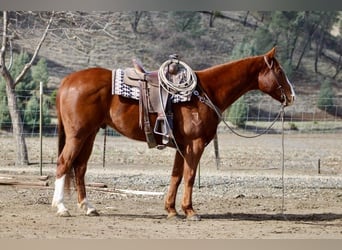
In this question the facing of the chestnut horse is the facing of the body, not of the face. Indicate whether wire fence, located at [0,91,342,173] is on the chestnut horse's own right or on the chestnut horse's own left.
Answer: on the chestnut horse's own left

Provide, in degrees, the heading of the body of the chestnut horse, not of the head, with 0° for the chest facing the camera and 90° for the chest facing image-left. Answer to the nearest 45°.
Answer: approximately 270°

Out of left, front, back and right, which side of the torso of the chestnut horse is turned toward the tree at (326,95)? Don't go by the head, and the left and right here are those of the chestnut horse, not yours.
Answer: left

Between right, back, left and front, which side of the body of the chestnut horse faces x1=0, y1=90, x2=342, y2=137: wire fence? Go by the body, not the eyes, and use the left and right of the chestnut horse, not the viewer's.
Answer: left
